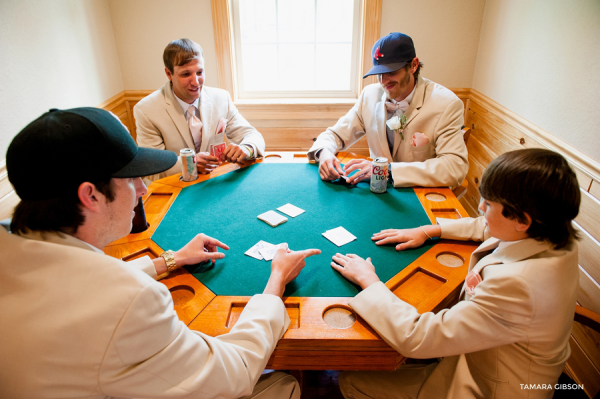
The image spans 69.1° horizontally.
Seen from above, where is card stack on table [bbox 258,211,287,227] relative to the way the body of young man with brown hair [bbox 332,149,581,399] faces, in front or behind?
in front

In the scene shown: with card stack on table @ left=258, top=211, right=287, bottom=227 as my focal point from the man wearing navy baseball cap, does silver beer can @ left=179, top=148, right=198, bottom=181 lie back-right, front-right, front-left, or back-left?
front-right

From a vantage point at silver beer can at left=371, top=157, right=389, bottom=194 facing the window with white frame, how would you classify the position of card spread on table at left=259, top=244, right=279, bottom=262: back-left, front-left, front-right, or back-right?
back-left

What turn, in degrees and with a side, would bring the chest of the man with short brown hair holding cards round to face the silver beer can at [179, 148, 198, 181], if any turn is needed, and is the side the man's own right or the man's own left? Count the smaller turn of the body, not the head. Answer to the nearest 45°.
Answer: approximately 45° to the man's own right

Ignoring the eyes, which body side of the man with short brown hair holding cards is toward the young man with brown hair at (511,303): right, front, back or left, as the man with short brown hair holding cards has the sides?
front

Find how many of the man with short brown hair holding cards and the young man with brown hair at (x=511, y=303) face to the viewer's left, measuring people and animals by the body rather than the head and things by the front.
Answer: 1

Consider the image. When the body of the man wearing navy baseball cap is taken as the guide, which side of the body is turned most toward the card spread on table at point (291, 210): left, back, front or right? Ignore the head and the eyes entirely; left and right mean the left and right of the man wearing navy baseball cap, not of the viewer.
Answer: front

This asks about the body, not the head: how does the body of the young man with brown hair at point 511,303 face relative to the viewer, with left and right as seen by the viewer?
facing to the left of the viewer

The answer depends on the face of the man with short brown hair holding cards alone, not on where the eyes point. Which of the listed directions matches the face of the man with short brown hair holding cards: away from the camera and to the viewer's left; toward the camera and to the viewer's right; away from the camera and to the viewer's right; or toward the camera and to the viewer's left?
toward the camera and to the viewer's right

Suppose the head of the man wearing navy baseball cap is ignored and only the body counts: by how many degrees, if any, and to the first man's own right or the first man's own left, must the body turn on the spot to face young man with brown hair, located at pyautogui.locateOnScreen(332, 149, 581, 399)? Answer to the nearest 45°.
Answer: approximately 45° to the first man's own left

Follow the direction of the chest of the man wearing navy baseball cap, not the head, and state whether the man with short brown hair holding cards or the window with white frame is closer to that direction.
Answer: the man with short brown hair holding cards

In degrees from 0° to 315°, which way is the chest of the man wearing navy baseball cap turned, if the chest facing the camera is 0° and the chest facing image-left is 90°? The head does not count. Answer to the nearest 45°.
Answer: approximately 45°

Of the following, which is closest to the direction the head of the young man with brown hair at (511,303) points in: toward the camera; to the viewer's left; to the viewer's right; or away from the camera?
to the viewer's left
